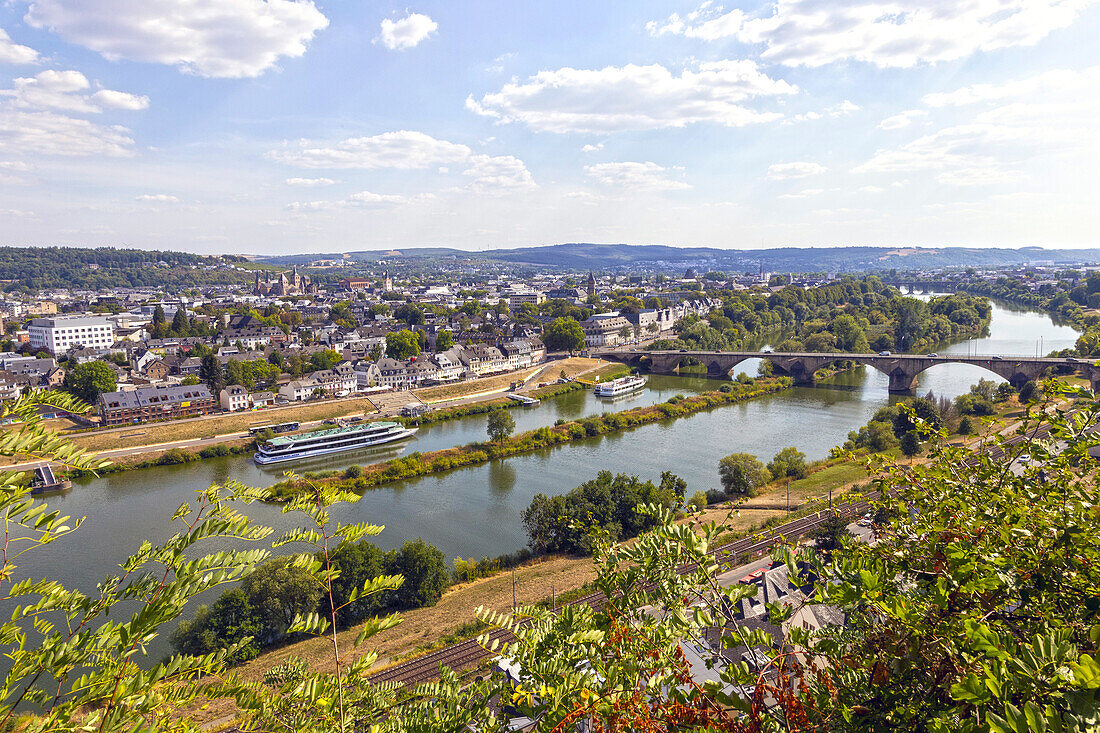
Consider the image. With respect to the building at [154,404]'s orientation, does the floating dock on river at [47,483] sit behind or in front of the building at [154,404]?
in front

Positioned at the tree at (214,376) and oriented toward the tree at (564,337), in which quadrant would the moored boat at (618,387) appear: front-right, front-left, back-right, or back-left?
front-right

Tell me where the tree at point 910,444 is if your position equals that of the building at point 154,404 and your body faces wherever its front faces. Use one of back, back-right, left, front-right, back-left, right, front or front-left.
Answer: front-left

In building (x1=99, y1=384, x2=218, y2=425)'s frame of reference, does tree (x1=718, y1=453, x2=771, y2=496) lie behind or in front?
in front

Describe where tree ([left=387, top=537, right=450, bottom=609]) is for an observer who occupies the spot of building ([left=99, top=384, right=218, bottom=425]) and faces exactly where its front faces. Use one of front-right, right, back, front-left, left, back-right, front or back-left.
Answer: front

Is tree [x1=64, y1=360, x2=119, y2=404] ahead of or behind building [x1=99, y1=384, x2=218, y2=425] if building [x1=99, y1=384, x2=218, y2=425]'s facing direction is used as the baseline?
behind

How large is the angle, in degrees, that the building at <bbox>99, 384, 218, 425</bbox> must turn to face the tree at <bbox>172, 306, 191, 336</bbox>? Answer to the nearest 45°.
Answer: approximately 180°

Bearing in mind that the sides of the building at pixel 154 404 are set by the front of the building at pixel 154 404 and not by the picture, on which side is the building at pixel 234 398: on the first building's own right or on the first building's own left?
on the first building's own left

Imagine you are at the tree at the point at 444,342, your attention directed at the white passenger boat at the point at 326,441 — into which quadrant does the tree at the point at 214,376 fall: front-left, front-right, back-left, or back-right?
front-right

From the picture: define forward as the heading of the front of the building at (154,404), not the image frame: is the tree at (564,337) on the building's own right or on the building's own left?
on the building's own left

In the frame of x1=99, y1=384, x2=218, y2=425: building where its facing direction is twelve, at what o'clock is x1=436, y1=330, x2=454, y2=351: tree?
The tree is roughly at 8 o'clock from the building.

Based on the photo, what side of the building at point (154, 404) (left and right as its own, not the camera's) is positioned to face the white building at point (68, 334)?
back

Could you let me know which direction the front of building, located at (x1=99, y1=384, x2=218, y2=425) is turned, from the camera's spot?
facing the viewer

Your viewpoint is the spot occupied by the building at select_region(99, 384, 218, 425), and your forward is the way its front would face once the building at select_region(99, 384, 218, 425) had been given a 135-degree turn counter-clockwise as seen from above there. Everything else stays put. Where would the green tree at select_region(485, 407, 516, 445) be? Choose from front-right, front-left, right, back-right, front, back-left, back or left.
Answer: right

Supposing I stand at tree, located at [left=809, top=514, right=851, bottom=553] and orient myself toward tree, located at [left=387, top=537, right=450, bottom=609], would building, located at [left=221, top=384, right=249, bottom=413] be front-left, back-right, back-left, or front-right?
front-right
